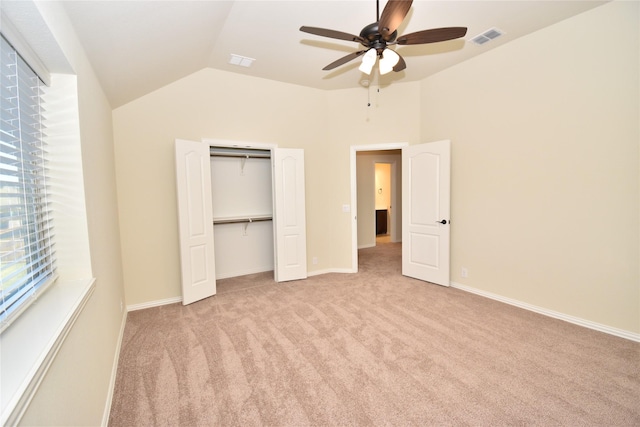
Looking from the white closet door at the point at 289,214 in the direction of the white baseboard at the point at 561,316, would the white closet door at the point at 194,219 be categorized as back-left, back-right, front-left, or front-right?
back-right

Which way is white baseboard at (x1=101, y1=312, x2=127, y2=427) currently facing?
to the viewer's right

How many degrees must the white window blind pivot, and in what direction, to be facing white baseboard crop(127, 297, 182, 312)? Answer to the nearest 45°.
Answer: approximately 45° to its left

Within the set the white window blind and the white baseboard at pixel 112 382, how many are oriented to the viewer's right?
2

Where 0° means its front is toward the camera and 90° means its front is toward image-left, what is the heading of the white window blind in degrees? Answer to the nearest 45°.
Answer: approximately 270°

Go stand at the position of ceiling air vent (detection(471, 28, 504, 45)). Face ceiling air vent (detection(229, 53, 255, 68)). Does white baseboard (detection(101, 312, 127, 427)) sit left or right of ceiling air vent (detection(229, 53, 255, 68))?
left

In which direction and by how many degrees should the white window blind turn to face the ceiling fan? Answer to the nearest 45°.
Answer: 0° — it already faces it
